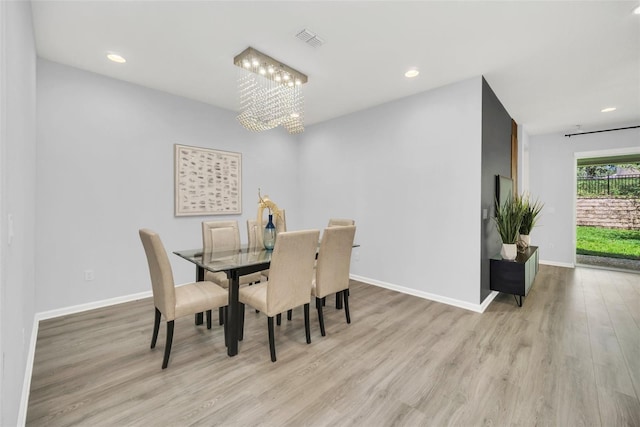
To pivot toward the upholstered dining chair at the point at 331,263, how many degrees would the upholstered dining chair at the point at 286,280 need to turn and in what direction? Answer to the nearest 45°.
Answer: approximately 90° to its right

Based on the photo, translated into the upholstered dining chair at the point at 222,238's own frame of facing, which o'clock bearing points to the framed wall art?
The framed wall art is roughly at 7 o'clock from the upholstered dining chair.

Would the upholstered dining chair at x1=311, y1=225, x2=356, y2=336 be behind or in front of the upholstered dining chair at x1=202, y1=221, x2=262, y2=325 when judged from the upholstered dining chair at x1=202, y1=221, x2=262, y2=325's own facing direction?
in front

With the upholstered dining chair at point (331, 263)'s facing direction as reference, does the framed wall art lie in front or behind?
in front

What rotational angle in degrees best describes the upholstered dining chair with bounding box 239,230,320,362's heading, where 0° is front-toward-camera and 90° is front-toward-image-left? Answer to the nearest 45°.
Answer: approximately 135°

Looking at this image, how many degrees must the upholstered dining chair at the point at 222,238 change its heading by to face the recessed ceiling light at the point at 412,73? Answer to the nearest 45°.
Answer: approximately 45° to its left

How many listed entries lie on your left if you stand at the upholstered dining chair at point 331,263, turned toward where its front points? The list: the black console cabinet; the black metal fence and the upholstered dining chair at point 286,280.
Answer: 1

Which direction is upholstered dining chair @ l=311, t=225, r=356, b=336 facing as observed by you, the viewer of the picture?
facing away from the viewer and to the left of the viewer

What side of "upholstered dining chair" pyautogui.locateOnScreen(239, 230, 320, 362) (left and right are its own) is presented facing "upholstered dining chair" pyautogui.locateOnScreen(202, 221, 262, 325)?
front
